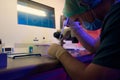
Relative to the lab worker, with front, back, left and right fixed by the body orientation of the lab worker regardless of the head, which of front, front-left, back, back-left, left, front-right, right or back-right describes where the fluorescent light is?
front-right

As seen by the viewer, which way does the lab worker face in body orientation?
to the viewer's left
